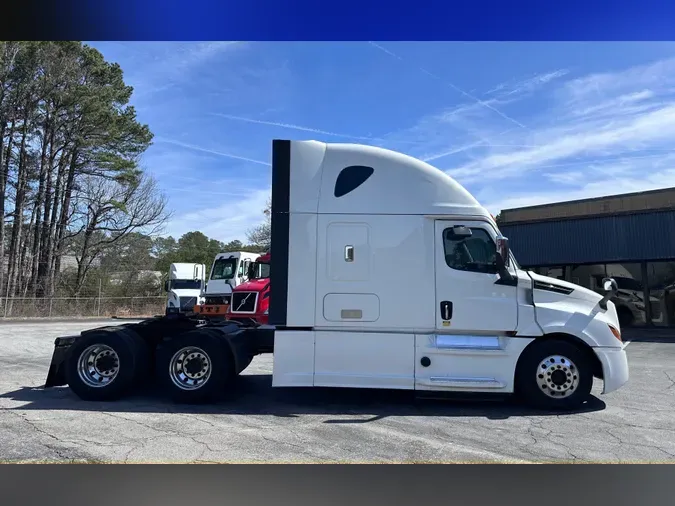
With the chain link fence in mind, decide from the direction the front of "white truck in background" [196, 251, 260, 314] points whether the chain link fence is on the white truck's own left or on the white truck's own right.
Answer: on the white truck's own right

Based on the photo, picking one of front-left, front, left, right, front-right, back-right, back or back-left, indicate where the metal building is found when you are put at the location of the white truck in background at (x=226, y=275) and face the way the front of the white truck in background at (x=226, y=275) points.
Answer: back-left

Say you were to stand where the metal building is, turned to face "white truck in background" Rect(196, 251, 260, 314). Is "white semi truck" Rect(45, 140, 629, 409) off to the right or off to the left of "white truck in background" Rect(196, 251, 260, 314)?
left

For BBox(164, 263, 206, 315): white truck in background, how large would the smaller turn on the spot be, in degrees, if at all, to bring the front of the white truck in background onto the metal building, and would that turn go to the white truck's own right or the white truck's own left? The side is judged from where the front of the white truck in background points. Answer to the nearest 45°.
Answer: approximately 90° to the white truck's own left

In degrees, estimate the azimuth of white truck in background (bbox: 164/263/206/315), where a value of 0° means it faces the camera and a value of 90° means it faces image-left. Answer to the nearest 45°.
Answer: approximately 45°

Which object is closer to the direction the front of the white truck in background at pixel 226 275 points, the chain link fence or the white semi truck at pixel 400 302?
the white semi truck

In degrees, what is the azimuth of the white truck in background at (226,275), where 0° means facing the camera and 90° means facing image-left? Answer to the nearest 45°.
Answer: approximately 45°

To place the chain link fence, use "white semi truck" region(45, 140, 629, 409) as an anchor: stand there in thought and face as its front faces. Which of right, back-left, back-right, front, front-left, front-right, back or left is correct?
back-left

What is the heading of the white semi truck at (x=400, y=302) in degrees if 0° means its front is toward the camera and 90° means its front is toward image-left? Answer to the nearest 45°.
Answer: approximately 270°

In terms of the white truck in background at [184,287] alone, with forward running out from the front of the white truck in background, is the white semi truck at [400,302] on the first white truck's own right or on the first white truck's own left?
on the first white truck's own left

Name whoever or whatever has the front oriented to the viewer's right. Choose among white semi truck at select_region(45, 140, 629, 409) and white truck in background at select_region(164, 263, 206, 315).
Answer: the white semi truck

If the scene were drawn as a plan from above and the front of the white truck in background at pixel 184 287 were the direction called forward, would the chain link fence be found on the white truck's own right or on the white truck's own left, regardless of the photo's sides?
on the white truck's own right

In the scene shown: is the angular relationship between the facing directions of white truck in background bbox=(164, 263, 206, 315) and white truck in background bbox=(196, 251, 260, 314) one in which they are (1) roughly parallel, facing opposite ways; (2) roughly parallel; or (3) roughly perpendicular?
roughly parallel

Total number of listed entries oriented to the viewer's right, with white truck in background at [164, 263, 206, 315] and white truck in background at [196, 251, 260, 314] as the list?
0

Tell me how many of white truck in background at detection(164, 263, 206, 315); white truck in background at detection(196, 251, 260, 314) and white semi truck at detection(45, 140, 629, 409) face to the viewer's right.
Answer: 1
